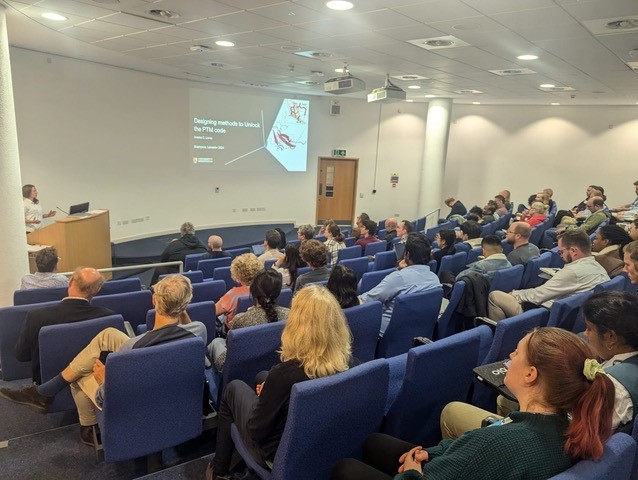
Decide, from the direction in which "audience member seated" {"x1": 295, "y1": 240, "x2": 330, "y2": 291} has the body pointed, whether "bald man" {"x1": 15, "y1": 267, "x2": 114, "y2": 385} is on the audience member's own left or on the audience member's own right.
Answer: on the audience member's own left

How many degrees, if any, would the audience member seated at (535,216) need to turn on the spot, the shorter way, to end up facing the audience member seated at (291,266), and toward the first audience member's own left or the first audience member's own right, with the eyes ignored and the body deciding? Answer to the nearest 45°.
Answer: approximately 45° to the first audience member's own left

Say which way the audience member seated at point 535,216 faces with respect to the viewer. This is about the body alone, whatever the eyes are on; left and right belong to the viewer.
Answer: facing to the left of the viewer

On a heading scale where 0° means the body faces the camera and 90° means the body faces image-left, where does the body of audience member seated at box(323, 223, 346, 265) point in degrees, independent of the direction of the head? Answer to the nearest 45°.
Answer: approximately 135°

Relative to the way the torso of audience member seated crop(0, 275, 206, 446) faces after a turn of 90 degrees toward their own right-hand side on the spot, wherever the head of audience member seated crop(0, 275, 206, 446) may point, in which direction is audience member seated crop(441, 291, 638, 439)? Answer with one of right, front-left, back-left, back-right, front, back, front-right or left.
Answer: right

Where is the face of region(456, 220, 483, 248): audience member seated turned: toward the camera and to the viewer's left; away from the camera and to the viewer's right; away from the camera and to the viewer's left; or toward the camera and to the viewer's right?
away from the camera and to the viewer's left

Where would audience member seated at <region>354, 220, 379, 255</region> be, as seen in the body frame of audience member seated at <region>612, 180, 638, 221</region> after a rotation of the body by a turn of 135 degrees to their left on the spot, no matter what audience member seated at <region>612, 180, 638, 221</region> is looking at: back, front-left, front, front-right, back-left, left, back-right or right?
right

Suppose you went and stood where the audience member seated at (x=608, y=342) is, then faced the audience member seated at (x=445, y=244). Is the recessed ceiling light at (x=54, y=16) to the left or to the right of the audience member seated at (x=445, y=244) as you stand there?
left

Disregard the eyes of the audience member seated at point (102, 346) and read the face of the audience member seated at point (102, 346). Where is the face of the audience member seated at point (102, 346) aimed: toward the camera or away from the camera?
away from the camera

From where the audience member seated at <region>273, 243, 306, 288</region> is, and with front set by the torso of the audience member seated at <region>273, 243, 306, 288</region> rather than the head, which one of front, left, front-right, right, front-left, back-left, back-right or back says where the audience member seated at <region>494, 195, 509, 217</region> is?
right

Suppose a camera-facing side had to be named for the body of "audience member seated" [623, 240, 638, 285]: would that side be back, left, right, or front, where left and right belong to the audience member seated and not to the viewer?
left

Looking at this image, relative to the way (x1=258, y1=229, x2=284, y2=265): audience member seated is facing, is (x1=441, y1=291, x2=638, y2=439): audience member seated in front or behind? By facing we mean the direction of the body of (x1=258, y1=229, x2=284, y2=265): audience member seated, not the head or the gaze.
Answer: behind

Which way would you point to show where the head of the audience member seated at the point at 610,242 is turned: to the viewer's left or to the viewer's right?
to the viewer's left

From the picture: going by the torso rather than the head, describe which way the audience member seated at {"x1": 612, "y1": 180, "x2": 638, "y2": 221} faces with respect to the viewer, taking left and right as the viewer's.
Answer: facing to the left of the viewer

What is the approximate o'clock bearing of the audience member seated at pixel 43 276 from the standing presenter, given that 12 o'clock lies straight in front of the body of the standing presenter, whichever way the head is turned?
The audience member seated is roughly at 3 o'clock from the standing presenter.
